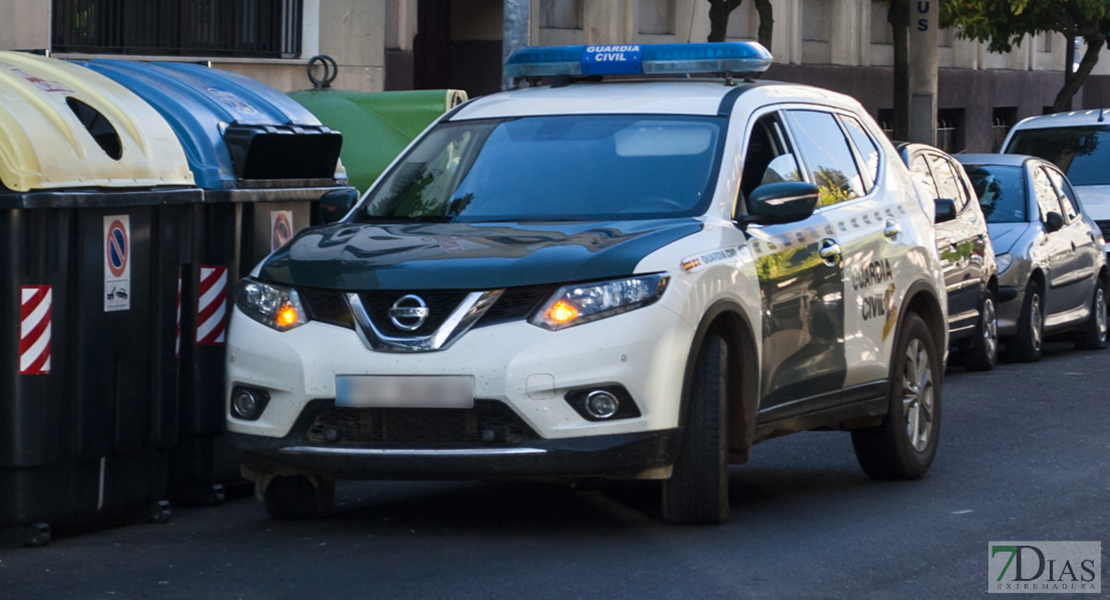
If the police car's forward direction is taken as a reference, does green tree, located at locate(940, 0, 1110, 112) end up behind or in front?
behind

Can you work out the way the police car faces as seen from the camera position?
facing the viewer and to the left of the viewer

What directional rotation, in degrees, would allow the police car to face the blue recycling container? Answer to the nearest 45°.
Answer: approximately 90° to its right

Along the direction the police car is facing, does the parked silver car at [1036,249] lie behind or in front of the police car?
behind

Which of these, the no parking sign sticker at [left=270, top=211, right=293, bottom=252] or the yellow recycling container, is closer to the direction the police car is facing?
the yellow recycling container

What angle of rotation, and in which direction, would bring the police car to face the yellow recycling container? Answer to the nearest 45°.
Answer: approximately 45° to its right
